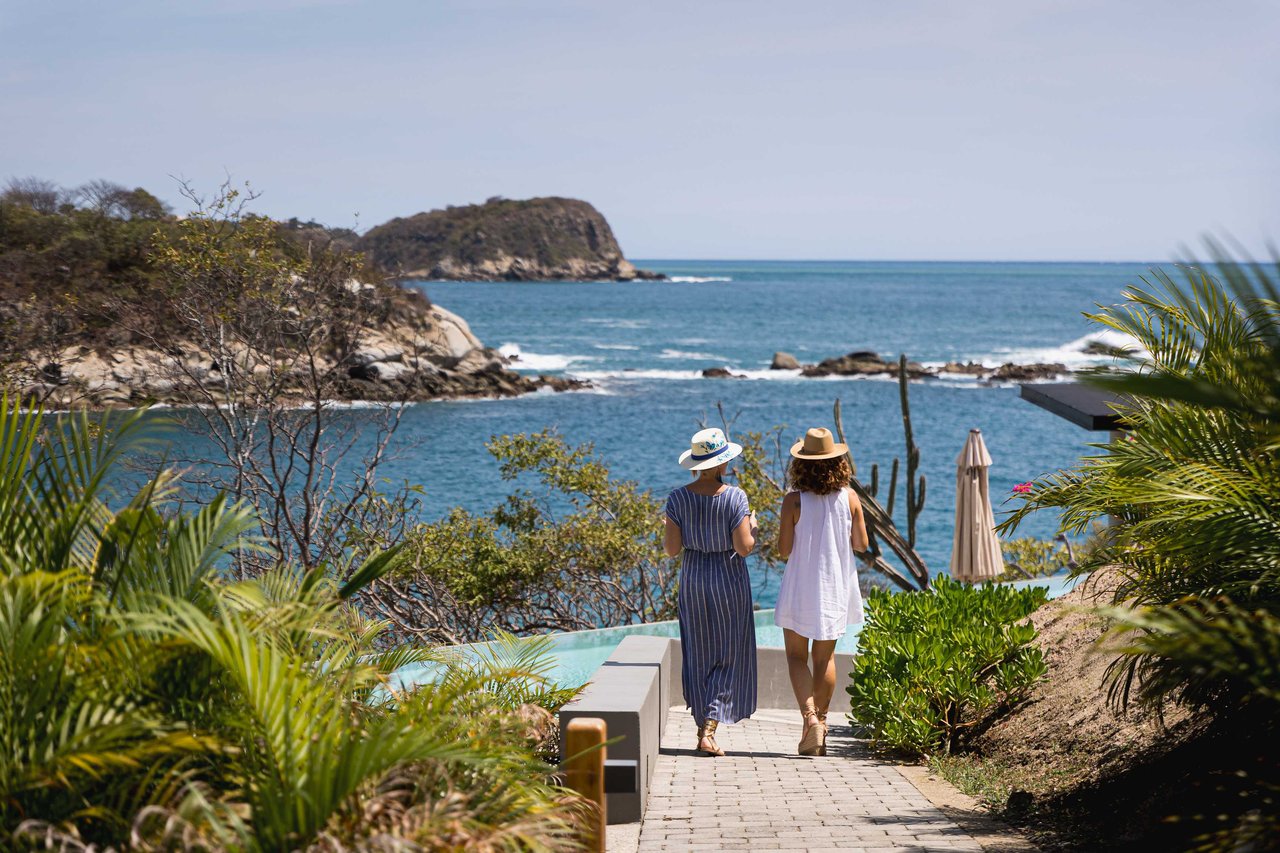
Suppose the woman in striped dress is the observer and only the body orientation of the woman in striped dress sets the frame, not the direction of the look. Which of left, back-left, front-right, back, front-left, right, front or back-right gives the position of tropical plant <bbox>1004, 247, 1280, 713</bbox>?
back-right

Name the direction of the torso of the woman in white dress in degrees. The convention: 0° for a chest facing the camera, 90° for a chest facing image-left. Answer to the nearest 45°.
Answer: approximately 180°

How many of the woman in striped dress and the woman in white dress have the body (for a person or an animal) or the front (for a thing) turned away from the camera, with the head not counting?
2

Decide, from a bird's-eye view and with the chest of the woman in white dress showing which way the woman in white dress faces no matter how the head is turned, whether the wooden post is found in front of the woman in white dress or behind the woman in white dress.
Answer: behind

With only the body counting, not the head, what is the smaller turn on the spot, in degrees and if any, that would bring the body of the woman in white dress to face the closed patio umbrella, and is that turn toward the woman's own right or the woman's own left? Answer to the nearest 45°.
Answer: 0° — they already face it

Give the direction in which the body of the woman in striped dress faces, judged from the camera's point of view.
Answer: away from the camera

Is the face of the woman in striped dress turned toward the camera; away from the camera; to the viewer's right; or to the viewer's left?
away from the camera

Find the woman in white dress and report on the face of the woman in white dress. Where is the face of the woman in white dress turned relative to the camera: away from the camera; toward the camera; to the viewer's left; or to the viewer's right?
away from the camera
